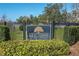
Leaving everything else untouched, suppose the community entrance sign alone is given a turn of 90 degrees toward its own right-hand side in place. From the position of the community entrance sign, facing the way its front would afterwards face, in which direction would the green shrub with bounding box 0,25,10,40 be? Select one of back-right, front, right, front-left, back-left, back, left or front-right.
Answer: front

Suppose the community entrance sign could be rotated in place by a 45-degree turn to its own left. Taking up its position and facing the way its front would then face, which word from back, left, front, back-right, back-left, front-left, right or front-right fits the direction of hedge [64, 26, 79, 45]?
front-left

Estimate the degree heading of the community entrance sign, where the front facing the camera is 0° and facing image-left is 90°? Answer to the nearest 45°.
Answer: approximately 0°
